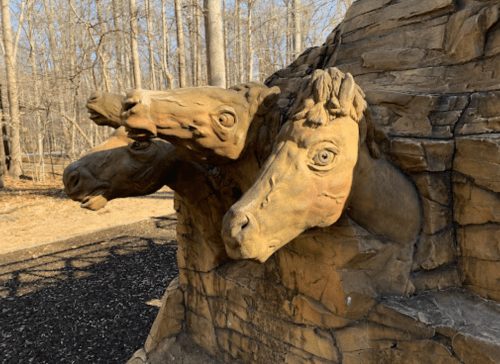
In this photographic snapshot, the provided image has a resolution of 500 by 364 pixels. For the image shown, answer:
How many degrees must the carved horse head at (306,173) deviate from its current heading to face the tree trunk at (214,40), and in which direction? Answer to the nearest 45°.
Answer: approximately 135° to its right

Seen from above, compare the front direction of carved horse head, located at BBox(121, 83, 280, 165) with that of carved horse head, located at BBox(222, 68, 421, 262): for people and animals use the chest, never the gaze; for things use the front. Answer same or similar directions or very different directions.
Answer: same or similar directions

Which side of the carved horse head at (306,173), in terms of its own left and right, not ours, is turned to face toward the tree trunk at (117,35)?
right

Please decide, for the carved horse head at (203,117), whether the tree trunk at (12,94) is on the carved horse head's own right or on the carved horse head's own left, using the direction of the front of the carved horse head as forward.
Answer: on the carved horse head's own right

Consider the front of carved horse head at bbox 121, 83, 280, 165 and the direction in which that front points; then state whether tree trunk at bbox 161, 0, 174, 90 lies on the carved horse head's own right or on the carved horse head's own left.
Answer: on the carved horse head's own right

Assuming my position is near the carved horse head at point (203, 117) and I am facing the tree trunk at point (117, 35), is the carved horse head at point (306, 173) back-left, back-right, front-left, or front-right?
back-right

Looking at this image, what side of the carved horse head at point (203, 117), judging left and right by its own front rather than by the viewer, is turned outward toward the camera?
left

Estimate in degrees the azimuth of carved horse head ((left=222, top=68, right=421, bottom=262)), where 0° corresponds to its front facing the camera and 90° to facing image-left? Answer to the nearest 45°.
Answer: approximately 45°

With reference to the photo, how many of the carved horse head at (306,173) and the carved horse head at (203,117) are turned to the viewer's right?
0

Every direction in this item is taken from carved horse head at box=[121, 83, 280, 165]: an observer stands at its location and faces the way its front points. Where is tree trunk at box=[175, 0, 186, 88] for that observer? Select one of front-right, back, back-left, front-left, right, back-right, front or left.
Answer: right

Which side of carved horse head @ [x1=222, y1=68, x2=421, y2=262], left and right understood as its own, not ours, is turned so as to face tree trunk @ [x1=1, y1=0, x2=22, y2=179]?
right
